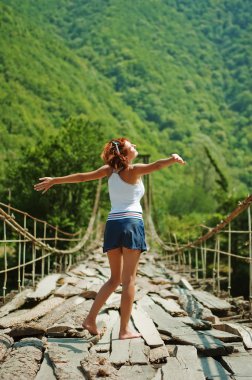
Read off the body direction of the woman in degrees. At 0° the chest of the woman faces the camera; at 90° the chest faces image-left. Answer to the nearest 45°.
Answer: approximately 225°
